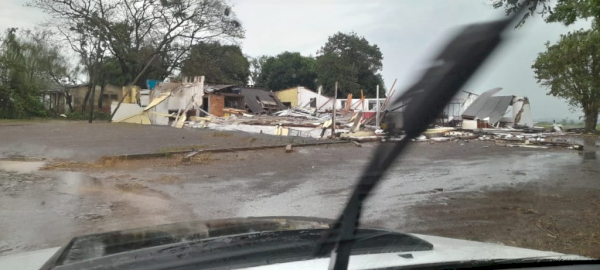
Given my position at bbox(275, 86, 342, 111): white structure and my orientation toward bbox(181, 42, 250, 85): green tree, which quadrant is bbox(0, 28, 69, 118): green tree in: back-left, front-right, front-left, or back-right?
front-left

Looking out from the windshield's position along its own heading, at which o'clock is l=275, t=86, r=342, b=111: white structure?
The white structure is roughly at 12 o'clock from the windshield.

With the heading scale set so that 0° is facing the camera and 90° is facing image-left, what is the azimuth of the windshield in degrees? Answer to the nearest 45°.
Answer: approximately 180°

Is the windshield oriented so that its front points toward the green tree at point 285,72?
yes

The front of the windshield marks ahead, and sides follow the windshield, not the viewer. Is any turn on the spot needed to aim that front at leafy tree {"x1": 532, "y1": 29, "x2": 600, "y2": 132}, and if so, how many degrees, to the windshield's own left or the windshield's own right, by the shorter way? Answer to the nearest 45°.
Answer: approximately 45° to the windshield's own right

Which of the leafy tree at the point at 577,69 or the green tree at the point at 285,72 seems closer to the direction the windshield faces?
the green tree

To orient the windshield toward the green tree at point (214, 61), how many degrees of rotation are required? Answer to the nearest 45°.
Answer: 0° — it already faces it

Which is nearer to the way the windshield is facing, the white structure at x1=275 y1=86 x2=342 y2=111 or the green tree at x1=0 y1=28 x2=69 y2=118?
the white structure

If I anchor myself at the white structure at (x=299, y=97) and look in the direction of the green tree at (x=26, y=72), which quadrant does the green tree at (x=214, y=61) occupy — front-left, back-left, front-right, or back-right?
front-right

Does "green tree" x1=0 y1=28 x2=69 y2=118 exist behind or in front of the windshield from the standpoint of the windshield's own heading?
in front

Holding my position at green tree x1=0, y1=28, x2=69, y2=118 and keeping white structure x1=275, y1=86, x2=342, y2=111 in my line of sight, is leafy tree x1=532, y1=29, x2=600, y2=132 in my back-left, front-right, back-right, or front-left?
front-right
